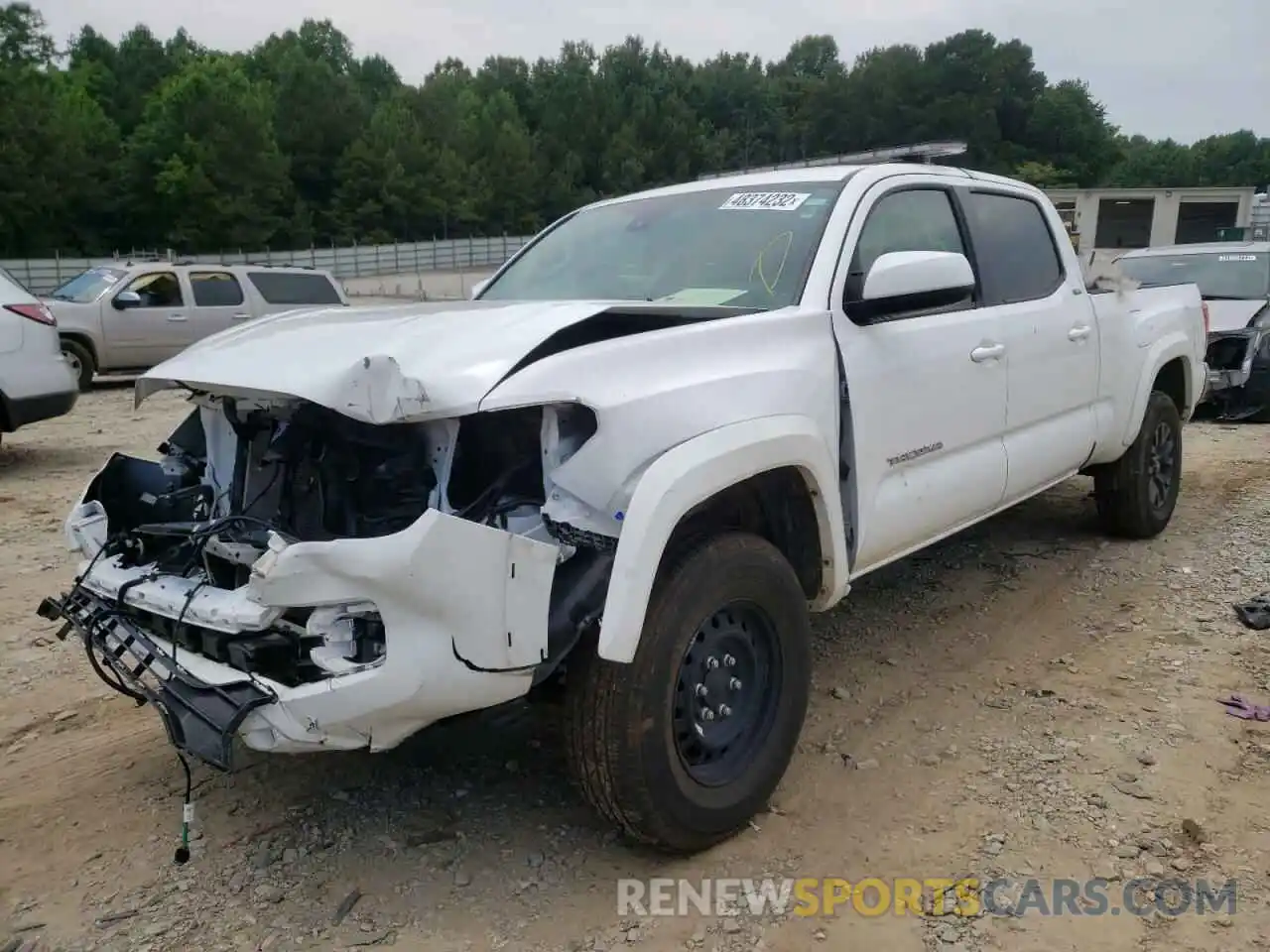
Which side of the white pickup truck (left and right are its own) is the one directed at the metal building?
back

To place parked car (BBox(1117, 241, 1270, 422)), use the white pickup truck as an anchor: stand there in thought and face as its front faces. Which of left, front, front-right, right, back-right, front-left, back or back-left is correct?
back

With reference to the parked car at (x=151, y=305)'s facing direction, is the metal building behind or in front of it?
behind

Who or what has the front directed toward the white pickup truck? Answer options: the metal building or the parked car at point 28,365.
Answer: the metal building

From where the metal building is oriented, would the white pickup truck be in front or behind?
in front

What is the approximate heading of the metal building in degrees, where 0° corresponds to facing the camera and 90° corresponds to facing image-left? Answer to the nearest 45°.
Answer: approximately 0°

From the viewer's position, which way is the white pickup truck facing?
facing the viewer and to the left of the viewer

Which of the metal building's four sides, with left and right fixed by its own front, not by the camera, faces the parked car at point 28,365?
front

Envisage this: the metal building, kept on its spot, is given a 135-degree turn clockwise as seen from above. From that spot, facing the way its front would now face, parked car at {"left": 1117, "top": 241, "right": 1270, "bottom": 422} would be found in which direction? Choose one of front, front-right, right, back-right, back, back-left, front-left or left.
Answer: back-left

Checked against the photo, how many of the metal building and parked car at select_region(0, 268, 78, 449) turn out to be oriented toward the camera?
1
